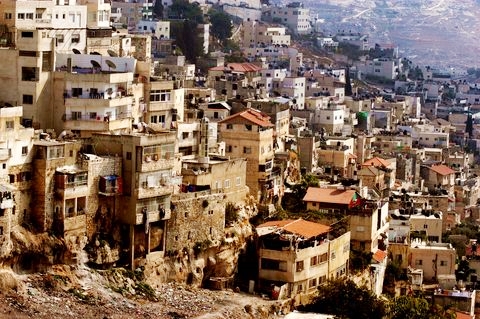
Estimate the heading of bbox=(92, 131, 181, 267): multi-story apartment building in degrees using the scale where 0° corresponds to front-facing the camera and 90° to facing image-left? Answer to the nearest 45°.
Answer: approximately 315°

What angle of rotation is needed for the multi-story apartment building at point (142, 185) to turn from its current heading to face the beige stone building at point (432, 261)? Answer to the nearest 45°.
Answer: approximately 90° to its left

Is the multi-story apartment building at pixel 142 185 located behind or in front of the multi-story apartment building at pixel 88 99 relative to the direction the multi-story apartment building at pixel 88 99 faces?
in front

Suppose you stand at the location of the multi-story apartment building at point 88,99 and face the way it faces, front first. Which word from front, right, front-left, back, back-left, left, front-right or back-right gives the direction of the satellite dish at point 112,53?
back

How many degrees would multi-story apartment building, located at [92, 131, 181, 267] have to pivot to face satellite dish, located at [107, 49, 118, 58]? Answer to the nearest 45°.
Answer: approximately 135° to its left

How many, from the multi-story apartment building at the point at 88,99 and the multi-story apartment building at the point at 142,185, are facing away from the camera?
0

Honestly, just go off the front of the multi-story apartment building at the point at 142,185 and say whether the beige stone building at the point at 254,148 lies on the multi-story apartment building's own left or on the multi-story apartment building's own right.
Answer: on the multi-story apartment building's own left

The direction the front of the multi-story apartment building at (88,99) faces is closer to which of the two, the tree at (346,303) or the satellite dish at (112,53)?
the tree

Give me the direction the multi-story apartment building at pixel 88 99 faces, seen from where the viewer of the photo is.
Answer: facing the viewer

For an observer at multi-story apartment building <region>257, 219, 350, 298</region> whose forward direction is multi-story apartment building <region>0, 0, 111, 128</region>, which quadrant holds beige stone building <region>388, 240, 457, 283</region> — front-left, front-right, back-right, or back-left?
back-right

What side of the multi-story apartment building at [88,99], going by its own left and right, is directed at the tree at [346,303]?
left
